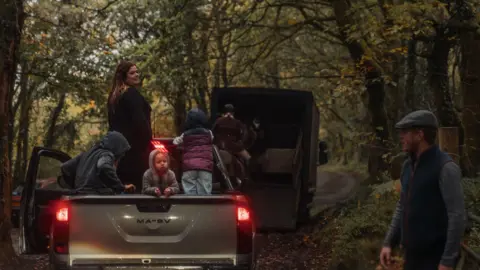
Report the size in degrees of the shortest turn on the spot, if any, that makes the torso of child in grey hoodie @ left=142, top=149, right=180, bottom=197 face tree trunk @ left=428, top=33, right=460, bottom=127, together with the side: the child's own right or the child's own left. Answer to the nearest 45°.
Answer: approximately 135° to the child's own left

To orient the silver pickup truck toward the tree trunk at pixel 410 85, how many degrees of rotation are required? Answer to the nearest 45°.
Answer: approximately 45° to its right

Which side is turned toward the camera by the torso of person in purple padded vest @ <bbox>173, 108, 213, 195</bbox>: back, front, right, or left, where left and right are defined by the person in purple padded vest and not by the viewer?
back

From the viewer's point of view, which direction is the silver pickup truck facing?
away from the camera

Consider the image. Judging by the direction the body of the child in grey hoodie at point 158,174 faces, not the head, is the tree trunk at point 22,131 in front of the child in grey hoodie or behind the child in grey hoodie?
behind

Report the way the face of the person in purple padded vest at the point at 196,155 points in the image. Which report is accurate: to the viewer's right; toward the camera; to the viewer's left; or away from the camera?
away from the camera

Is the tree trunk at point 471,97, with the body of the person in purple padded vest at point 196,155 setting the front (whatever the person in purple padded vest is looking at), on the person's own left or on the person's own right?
on the person's own right

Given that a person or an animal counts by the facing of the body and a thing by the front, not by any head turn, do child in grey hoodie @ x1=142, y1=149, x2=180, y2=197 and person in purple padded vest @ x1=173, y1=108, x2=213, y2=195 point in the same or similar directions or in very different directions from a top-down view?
very different directions

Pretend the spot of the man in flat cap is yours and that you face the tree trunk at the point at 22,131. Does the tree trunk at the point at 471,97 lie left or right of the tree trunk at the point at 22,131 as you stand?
right

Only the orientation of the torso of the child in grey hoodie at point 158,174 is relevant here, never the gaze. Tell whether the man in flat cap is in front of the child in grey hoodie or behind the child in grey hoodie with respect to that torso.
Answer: in front

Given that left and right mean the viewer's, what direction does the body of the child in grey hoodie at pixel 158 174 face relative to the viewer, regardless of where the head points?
facing the viewer
